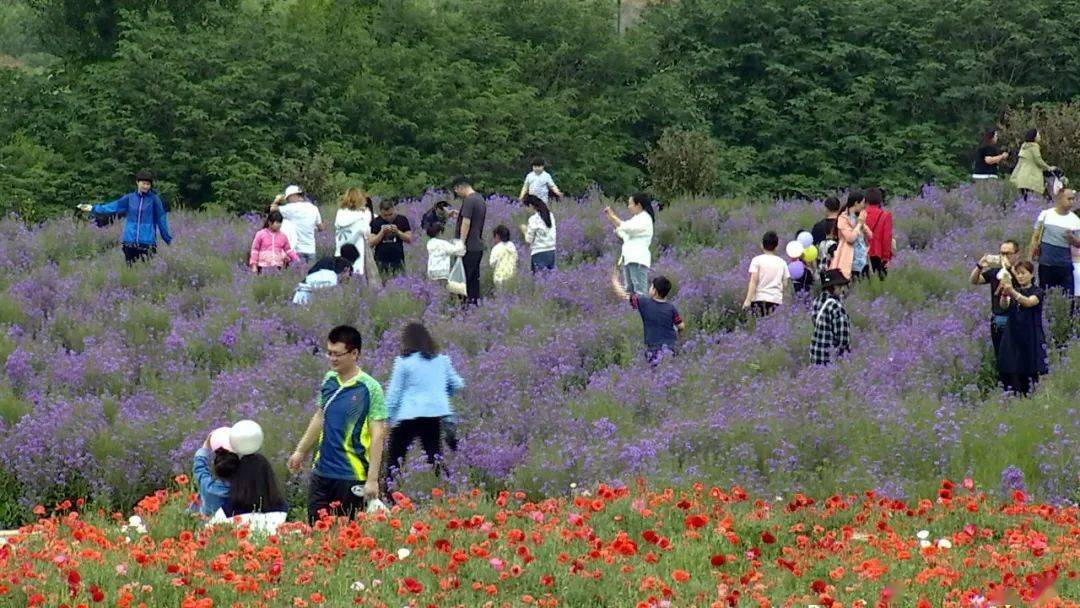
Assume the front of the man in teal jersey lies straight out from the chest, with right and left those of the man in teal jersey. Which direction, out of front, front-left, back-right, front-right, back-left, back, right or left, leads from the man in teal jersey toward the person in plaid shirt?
back

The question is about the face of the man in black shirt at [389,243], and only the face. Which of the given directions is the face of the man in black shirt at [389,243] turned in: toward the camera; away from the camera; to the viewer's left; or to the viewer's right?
toward the camera

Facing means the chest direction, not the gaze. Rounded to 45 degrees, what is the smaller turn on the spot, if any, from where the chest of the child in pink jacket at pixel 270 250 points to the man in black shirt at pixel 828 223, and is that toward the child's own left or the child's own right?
approximately 45° to the child's own left

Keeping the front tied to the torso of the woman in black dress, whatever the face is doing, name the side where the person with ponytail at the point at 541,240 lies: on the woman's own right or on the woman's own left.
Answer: on the woman's own right

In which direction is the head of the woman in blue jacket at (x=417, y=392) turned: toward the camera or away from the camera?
away from the camera

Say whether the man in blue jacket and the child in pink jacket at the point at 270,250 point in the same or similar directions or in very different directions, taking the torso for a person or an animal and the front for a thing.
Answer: same or similar directions

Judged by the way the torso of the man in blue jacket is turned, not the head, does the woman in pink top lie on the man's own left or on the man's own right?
on the man's own left

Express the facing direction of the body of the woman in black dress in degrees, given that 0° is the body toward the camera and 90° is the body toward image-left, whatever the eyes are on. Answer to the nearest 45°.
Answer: approximately 45°

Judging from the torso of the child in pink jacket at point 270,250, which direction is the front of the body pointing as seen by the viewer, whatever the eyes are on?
toward the camera

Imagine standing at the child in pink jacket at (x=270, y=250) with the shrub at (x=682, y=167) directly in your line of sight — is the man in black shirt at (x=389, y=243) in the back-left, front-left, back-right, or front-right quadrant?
front-right

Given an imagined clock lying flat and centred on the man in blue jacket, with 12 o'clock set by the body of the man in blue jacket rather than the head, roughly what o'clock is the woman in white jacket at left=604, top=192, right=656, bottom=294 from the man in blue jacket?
The woman in white jacket is roughly at 10 o'clock from the man in blue jacket.

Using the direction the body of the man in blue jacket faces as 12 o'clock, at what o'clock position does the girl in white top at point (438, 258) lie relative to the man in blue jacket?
The girl in white top is roughly at 10 o'clock from the man in blue jacket.

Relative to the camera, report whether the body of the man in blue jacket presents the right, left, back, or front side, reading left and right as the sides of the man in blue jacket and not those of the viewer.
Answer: front
